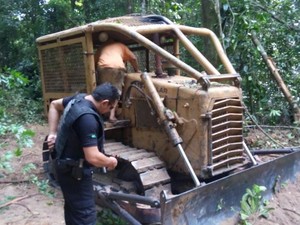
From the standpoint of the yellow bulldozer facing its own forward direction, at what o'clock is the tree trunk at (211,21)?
The tree trunk is roughly at 8 o'clock from the yellow bulldozer.

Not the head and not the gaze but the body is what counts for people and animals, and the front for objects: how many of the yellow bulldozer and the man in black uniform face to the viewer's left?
0

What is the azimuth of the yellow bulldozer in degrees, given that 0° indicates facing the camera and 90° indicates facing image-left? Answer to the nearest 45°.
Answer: approximately 315°

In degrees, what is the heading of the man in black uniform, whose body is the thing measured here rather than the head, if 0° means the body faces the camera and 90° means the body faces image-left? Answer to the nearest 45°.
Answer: approximately 225°

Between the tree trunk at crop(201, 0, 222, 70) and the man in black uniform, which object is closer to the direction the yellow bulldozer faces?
the man in black uniform

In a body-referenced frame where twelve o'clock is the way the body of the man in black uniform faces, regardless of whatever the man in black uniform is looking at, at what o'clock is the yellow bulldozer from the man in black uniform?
The yellow bulldozer is roughly at 12 o'clock from the man in black uniform.

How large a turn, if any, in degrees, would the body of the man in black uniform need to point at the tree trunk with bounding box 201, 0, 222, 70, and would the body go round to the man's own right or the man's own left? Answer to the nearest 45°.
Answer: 0° — they already face it

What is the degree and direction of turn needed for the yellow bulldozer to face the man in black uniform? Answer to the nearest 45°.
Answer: approximately 90° to its right

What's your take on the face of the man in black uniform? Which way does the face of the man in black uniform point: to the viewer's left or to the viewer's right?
to the viewer's right

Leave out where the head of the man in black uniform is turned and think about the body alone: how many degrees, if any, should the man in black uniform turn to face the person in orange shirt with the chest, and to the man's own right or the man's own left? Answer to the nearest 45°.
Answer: approximately 45° to the man's own left
